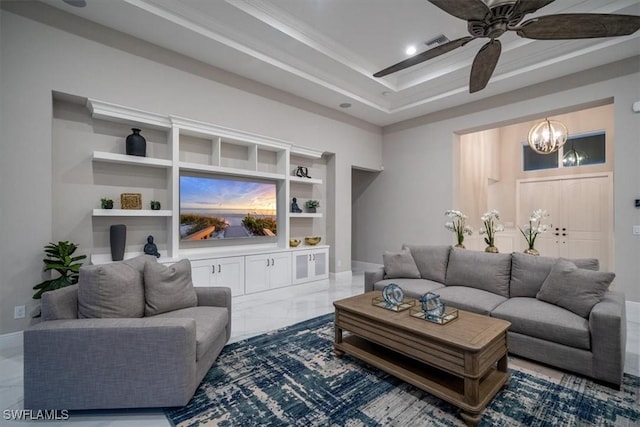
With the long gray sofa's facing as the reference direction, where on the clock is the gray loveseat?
The gray loveseat is roughly at 12 o'clock from the long gray sofa.

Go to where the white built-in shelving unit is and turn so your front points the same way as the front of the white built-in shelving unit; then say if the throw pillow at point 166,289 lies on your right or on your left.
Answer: on your right

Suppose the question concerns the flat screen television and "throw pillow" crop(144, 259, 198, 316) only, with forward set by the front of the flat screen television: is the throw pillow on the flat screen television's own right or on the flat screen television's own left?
on the flat screen television's own right

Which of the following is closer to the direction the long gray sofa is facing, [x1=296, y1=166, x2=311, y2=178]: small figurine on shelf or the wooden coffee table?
the wooden coffee table

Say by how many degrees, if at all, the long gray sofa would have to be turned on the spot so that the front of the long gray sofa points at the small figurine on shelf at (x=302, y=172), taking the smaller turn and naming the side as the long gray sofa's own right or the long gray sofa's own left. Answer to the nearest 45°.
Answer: approximately 45° to the long gray sofa's own right

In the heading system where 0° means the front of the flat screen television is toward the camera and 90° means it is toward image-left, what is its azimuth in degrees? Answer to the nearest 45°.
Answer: approximately 315°

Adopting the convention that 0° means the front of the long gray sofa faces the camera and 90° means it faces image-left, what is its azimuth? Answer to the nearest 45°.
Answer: approximately 45°

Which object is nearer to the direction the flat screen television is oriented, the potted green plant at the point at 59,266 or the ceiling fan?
the ceiling fan

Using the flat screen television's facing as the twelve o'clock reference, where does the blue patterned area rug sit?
The blue patterned area rug is roughly at 1 o'clock from the flat screen television.

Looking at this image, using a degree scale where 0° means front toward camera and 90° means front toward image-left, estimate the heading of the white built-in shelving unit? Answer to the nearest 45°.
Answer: approximately 315°
